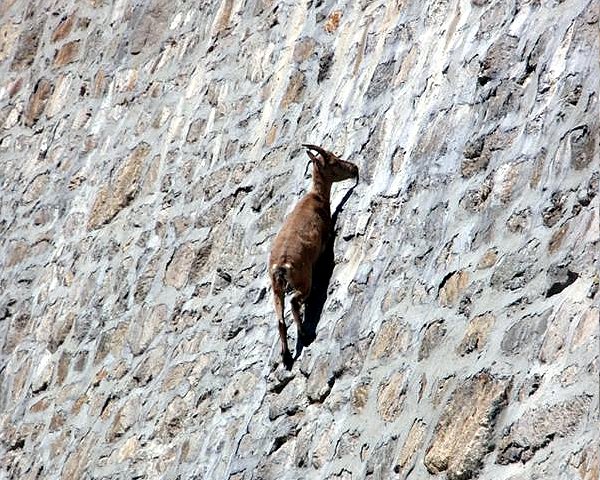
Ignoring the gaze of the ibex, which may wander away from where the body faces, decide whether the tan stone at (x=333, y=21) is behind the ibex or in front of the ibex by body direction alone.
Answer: in front

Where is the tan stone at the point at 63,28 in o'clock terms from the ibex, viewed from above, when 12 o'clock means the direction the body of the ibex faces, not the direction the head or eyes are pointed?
The tan stone is roughly at 10 o'clock from the ibex.

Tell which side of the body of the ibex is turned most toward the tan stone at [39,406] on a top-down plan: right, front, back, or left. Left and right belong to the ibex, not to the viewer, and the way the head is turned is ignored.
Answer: left

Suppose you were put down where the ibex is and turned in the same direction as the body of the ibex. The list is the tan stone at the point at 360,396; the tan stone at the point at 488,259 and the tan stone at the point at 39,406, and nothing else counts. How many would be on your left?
1

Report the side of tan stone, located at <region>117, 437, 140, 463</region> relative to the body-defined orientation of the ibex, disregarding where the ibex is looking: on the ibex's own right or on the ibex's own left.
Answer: on the ibex's own left

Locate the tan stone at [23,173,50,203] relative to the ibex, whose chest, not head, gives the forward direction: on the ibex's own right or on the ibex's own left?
on the ibex's own left

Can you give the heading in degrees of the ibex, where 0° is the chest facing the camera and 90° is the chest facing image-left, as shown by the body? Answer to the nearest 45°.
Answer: approximately 225°

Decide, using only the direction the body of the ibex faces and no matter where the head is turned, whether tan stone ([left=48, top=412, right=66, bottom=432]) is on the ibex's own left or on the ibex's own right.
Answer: on the ibex's own left

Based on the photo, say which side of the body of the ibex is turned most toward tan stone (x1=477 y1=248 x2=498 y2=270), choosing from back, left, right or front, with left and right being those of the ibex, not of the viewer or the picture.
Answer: right

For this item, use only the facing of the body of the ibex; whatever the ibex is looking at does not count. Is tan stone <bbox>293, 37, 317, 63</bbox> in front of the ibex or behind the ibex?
in front
